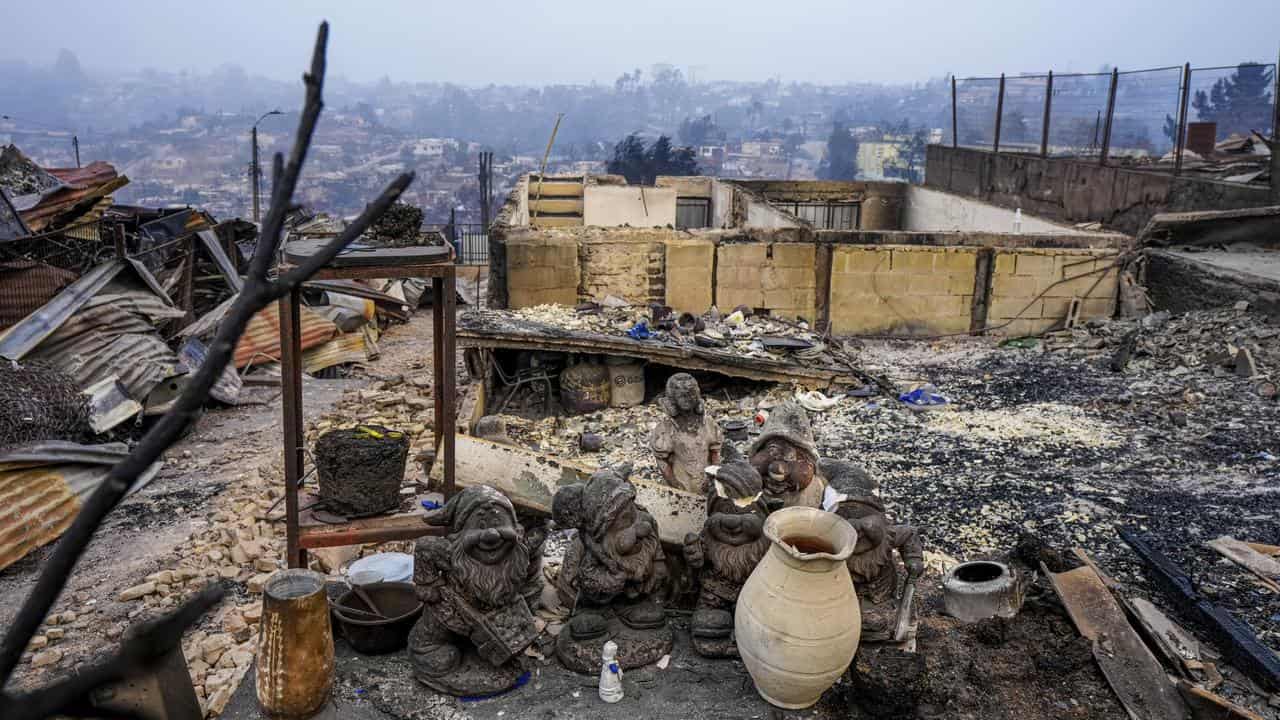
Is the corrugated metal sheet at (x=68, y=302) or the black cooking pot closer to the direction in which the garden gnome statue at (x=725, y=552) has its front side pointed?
the black cooking pot

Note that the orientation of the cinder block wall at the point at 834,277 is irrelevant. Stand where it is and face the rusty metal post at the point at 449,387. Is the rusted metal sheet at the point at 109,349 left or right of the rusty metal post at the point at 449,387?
right

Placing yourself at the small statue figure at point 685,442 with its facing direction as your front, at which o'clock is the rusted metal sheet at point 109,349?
The rusted metal sheet is roughly at 4 o'clock from the small statue figure.

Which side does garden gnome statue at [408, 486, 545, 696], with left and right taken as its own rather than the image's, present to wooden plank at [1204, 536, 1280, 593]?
left

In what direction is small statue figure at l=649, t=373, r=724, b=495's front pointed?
toward the camera

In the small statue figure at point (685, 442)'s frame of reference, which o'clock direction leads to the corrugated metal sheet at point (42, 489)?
The corrugated metal sheet is roughly at 3 o'clock from the small statue figure.

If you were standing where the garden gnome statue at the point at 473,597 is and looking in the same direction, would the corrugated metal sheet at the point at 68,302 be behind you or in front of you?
behind

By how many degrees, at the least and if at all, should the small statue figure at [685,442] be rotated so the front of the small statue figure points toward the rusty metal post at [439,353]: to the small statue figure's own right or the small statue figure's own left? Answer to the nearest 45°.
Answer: approximately 90° to the small statue figure's own right

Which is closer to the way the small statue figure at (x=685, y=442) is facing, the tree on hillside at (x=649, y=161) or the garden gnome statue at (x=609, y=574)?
the garden gnome statue

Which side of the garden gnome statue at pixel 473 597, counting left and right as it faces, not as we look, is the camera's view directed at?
front

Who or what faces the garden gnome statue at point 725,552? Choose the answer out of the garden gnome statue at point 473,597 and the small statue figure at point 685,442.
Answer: the small statue figure
